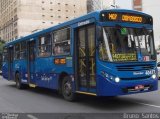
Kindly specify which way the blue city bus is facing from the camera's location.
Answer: facing the viewer and to the right of the viewer
